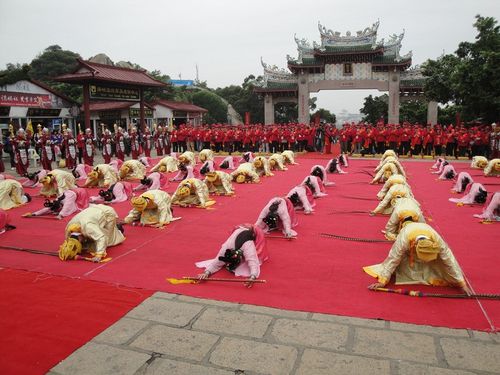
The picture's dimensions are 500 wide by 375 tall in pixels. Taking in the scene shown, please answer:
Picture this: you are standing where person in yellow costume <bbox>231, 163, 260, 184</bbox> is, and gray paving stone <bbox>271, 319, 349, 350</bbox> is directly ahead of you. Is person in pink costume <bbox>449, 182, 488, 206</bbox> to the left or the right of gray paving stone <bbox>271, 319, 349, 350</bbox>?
left

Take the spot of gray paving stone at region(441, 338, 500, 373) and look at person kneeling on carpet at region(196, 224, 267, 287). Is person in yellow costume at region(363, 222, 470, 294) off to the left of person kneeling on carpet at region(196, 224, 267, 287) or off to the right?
right

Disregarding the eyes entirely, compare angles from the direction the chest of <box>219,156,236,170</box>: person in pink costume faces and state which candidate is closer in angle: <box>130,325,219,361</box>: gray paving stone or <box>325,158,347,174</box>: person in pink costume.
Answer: the gray paving stone

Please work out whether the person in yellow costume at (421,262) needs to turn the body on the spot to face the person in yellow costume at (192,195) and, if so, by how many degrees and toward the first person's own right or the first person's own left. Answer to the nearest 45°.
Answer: approximately 135° to the first person's own right

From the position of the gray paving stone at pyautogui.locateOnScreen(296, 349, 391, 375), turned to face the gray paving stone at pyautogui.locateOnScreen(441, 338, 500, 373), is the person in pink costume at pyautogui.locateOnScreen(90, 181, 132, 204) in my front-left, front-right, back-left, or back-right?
back-left

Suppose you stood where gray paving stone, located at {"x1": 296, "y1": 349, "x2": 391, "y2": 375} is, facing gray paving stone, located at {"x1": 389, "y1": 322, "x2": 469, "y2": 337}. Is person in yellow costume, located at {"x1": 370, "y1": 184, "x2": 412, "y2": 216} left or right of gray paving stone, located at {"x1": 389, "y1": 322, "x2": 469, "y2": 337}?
left

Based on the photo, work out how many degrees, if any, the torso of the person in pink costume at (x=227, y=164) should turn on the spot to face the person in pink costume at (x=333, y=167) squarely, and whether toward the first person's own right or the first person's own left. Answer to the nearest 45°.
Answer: approximately 135° to the first person's own left

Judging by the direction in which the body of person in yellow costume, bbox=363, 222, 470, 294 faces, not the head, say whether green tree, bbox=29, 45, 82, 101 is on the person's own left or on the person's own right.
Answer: on the person's own right

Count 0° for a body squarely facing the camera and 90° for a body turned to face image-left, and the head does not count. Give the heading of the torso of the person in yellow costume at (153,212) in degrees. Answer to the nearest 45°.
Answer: approximately 45°
